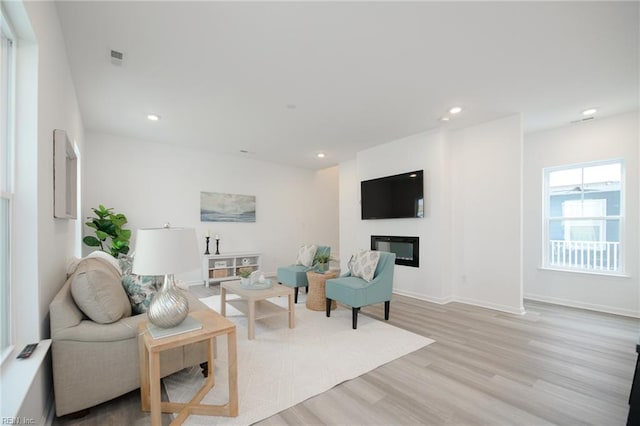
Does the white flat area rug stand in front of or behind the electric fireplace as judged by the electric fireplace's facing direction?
in front

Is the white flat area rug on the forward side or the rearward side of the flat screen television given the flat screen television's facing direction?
on the forward side

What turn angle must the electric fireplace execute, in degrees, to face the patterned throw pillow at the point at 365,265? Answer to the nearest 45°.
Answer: approximately 45° to its left

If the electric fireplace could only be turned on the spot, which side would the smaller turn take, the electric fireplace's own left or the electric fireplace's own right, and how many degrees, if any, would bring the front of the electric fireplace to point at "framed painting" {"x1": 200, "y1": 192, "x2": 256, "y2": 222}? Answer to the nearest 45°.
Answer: approximately 45° to the electric fireplace's own right

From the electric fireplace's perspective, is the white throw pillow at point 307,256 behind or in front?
in front

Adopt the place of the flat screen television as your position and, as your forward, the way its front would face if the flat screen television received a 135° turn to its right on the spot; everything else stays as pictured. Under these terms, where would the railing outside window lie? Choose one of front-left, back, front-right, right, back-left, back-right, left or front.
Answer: right

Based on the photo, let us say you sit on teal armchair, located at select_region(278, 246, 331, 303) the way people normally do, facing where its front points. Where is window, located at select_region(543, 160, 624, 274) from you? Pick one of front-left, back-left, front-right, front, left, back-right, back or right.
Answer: back-left

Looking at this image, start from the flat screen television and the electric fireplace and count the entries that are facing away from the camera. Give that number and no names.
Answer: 0

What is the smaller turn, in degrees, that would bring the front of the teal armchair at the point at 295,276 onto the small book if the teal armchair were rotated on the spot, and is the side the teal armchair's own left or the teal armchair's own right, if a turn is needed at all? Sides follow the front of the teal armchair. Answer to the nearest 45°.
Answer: approximately 45° to the teal armchair's own left

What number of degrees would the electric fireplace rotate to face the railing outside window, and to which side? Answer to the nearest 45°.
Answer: approximately 135° to its left

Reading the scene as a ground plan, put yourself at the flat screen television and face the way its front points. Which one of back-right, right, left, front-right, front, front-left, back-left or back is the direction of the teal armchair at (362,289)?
front-left

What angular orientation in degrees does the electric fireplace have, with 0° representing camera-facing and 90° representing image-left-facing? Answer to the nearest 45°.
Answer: approximately 45°
